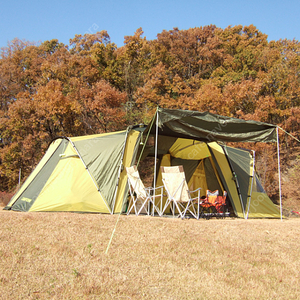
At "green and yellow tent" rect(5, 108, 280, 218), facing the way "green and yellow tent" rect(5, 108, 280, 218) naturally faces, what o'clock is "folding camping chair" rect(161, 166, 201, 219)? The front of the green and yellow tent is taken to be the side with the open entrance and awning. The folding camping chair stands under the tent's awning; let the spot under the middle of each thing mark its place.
The folding camping chair is roughly at 10 o'clock from the green and yellow tent.

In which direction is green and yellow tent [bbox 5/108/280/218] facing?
toward the camera

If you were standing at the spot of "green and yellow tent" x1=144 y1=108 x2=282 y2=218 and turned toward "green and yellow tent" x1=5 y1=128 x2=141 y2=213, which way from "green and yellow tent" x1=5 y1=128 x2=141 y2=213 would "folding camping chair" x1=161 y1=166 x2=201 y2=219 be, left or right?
left

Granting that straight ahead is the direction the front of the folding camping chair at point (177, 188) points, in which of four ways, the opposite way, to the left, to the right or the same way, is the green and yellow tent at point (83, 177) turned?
the same way
